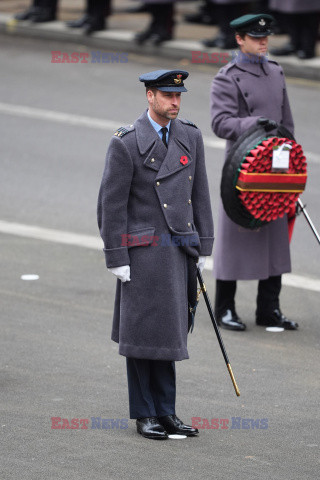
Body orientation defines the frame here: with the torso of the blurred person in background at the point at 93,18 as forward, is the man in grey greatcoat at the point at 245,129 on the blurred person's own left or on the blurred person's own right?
on the blurred person's own left

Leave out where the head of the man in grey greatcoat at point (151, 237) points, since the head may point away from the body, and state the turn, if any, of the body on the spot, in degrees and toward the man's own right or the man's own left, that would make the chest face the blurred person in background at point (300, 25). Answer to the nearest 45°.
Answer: approximately 135° to the man's own left

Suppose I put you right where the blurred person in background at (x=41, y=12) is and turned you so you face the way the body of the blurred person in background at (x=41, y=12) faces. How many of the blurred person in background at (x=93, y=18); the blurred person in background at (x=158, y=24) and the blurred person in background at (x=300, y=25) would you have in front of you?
0

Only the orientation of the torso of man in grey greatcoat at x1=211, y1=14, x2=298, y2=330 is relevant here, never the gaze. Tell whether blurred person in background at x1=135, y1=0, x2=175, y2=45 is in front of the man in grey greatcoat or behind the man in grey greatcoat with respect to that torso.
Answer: behind

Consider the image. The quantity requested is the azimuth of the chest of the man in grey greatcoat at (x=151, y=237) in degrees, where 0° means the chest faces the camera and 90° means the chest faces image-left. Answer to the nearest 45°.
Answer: approximately 315°

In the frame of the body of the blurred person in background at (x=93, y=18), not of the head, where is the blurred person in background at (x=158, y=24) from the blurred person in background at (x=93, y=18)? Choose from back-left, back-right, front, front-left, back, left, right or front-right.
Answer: back-left

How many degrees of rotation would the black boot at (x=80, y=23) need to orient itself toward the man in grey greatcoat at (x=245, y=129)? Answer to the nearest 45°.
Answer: approximately 90° to its left

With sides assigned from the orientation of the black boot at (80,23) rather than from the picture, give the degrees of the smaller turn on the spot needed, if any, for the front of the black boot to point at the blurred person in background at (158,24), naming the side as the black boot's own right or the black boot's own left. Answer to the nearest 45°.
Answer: approximately 135° to the black boot's own left

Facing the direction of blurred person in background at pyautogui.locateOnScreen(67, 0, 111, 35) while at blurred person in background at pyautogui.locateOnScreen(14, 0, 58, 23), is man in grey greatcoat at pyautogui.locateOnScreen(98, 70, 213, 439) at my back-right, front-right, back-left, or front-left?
front-right

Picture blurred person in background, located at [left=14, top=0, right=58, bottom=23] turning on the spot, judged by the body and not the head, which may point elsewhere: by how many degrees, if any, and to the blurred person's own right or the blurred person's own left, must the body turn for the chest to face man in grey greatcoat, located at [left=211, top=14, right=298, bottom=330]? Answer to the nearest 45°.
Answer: approximately 90° to the blurred person's own left

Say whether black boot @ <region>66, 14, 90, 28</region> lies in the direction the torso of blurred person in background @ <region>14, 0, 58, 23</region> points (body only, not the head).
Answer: no
